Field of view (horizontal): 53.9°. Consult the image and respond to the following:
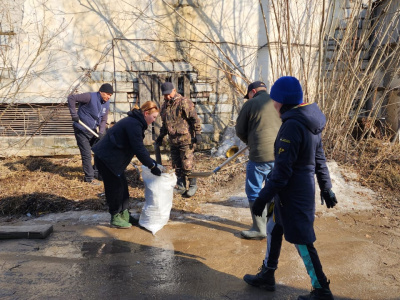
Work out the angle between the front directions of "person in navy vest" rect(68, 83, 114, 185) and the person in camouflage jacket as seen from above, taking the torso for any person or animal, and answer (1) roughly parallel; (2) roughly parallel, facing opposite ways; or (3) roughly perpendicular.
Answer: roughly perpendicular

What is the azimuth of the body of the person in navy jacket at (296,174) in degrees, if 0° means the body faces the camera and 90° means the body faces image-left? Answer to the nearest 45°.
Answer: approximately 135°

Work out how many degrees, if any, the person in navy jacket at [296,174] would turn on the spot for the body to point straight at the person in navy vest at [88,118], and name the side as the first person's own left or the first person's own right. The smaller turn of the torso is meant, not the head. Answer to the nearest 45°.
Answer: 0° — they already face them

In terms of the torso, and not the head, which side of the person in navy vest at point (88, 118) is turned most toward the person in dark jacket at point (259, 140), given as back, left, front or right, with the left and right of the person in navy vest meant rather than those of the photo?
front

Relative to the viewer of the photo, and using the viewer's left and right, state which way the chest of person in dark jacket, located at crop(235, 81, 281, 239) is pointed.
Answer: facing away from the viewer and to the left of the viewer

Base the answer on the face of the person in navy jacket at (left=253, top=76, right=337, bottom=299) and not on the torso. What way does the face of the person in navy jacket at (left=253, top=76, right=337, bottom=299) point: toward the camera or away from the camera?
away from the camera

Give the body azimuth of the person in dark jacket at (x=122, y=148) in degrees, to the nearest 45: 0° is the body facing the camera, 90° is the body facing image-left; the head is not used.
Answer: approximately 270°

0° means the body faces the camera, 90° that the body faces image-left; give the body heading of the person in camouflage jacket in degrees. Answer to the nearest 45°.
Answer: approximately 45°

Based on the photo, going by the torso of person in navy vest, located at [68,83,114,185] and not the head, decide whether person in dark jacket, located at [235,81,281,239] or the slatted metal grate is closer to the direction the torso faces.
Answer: the person in dark jacket

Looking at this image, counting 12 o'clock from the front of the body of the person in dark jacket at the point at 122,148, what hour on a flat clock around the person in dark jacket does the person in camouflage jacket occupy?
The person in camouflage jacket is roughly at 10 o'clock from the person in dark jacket.

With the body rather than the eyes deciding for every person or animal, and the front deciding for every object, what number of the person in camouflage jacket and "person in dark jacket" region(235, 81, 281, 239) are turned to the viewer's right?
0

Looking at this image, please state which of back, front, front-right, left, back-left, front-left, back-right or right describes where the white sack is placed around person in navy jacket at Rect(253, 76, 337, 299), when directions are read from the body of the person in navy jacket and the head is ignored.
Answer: front

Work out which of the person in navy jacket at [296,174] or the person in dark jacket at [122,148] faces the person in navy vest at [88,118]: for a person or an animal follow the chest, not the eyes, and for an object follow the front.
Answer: the person in navy jacket at [296,174]

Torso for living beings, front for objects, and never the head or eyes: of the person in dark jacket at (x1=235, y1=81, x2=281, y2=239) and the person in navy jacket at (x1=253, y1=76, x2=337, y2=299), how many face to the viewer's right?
0

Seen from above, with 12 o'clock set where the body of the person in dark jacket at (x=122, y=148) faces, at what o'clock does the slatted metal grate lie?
The slatted metal grate is roughly at 8 o'clock from the person in dark jacket.

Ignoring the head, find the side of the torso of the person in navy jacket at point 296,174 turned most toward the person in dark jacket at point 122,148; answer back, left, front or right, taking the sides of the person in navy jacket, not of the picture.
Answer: front

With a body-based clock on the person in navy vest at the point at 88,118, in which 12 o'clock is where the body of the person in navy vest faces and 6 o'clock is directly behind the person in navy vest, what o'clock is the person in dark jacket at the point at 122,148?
The person in dark jacket is roughly at 1 o'clock from the person in navy vest.

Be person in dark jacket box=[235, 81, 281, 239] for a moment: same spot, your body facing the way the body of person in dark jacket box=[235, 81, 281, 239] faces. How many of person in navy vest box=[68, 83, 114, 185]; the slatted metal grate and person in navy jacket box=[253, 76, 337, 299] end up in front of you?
2
